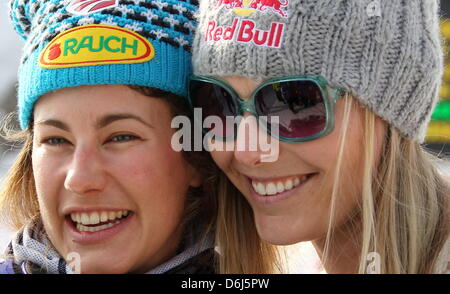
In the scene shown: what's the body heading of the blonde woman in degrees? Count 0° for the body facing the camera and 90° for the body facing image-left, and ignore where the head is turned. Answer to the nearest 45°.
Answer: approximately 45°

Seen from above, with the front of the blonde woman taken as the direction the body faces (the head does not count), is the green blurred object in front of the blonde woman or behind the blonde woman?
behind
